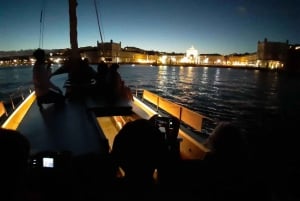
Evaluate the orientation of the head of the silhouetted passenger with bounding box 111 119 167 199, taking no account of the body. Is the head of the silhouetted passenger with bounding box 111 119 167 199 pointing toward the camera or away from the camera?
away from the camera

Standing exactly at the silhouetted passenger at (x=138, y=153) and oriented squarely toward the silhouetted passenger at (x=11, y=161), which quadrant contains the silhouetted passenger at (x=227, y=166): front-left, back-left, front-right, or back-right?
back-left

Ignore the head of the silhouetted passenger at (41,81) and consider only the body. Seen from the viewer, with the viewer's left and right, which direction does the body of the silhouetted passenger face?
facing to the right of the viewer

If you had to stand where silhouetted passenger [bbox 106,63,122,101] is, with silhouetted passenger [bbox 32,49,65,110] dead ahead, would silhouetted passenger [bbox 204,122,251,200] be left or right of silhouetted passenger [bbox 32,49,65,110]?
left

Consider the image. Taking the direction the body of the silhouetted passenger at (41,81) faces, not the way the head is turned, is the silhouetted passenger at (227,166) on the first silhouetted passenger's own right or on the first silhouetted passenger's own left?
on the first silhouetted passenger's own right

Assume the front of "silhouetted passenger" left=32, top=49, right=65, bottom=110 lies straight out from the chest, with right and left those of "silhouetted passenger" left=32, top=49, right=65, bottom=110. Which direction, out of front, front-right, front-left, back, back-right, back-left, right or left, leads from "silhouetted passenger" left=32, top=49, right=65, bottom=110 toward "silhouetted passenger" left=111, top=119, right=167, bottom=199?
right

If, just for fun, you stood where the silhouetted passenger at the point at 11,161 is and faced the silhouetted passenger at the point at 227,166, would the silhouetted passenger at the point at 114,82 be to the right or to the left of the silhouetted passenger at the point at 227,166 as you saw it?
left

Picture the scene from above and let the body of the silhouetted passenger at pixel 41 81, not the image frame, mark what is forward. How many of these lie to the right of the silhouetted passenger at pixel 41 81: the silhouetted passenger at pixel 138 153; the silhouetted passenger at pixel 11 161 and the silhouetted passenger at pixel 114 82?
2

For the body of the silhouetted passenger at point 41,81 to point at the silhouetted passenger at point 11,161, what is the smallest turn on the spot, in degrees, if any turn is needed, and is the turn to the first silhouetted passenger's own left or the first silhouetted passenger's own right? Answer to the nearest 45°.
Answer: approximately 90° to the first silhouetted passenger's own right

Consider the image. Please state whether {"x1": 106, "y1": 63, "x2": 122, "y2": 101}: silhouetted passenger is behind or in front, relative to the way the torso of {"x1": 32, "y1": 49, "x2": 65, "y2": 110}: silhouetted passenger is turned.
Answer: in front
